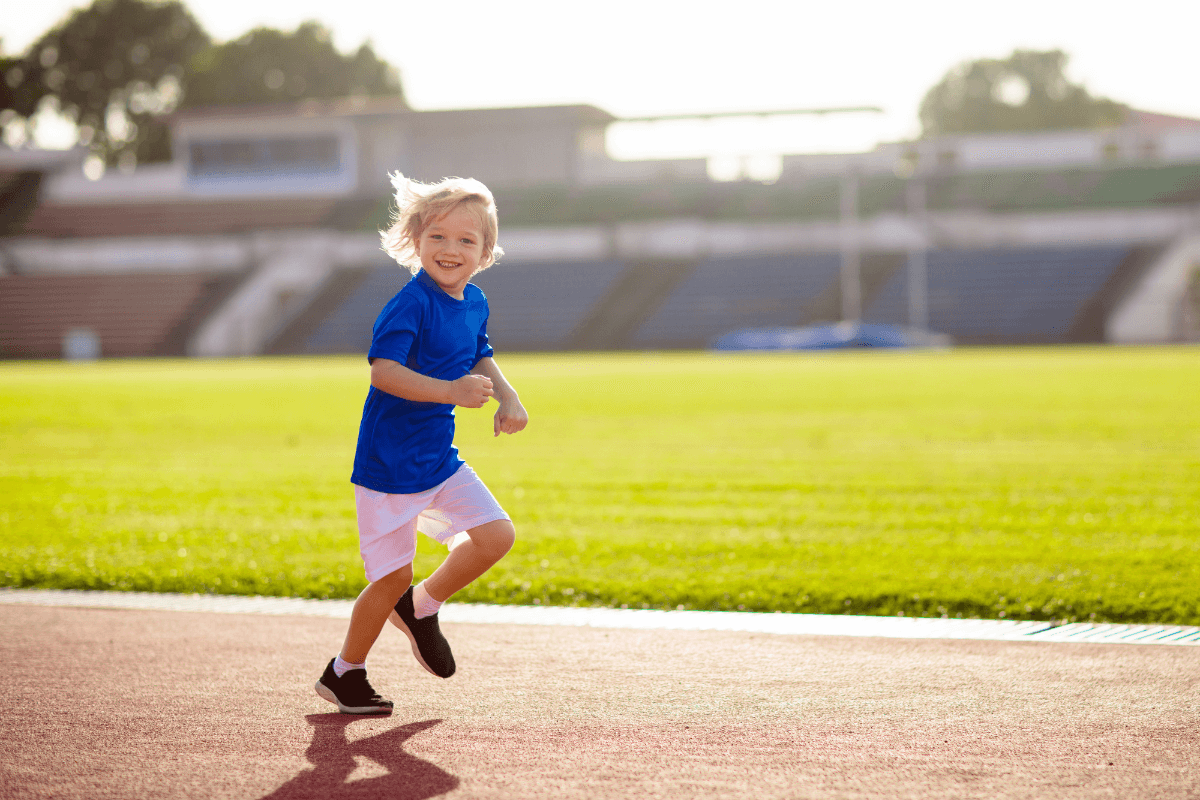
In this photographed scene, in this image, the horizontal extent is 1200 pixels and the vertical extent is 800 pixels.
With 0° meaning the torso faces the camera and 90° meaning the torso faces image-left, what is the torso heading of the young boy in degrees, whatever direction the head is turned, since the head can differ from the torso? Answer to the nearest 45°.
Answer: approximately 315°

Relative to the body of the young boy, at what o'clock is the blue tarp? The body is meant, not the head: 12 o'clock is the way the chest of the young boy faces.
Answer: The blue tarp is roughly at 8 o'clock from the young boy.
